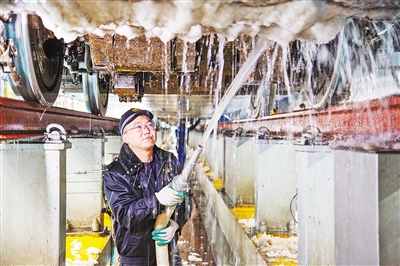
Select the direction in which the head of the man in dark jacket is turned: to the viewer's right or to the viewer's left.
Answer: to the viewer's right

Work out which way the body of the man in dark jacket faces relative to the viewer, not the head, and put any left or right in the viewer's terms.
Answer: facing the viewer and to the right of the viewer
